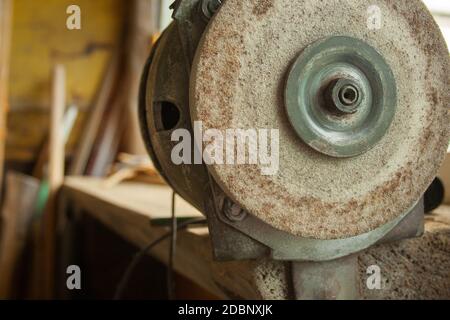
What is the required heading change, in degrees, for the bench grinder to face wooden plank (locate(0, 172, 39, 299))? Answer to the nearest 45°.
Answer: approximately 135° to its right

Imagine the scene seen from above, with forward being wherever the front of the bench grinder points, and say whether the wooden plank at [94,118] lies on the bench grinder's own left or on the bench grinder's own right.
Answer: on the bench grinder's own right
